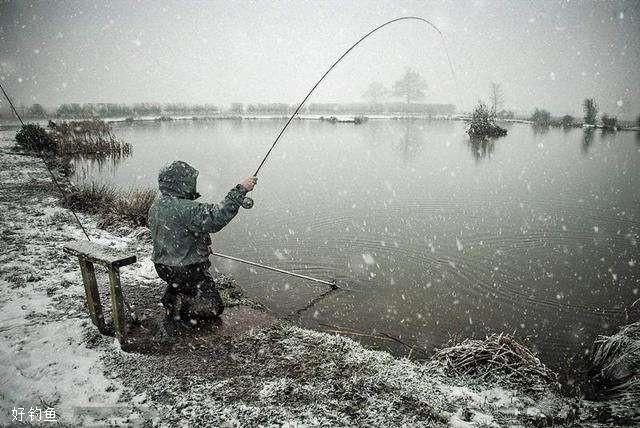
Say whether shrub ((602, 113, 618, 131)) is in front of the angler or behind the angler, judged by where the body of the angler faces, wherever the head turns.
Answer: in front

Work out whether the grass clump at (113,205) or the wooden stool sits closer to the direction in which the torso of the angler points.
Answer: the grass clump

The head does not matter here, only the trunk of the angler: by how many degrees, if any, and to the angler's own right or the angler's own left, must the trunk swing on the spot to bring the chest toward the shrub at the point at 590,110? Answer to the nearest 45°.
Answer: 0° — they already face it

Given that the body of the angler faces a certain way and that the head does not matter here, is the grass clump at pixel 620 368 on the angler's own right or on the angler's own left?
on the angler's own right

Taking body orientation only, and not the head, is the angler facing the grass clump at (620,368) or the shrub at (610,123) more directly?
the shrub

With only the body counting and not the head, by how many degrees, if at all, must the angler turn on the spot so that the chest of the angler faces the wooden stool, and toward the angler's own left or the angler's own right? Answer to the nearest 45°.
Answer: approximately 135° to the angler's own left

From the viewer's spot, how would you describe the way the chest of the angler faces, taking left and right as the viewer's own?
facing away from the viewer and to the right of the viewer

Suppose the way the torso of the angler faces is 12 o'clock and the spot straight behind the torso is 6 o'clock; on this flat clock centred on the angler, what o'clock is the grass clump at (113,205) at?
The grass clump is roughly at 10 o'clock from the angler.

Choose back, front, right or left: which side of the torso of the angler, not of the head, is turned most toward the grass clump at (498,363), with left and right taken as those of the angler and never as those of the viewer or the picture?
right
